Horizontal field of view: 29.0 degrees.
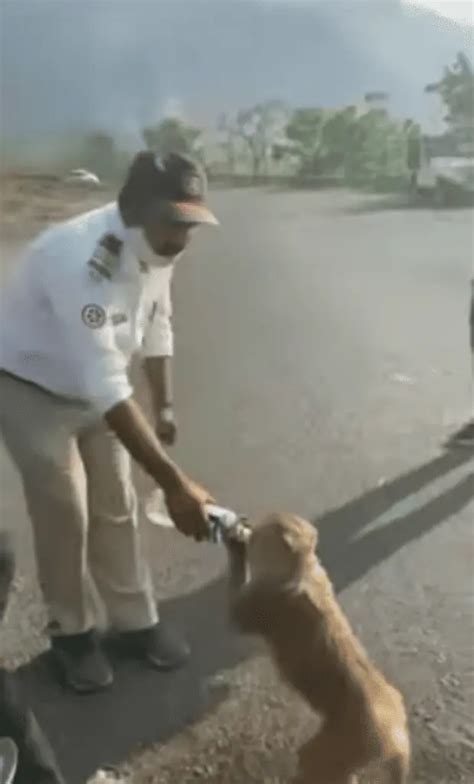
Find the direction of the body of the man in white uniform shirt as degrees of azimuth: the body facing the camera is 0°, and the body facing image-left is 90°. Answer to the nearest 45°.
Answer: approximately 315°

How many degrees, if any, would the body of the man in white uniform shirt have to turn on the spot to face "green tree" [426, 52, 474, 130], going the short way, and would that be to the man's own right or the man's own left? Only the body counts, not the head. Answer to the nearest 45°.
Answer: approximately 45° to the man's own left
